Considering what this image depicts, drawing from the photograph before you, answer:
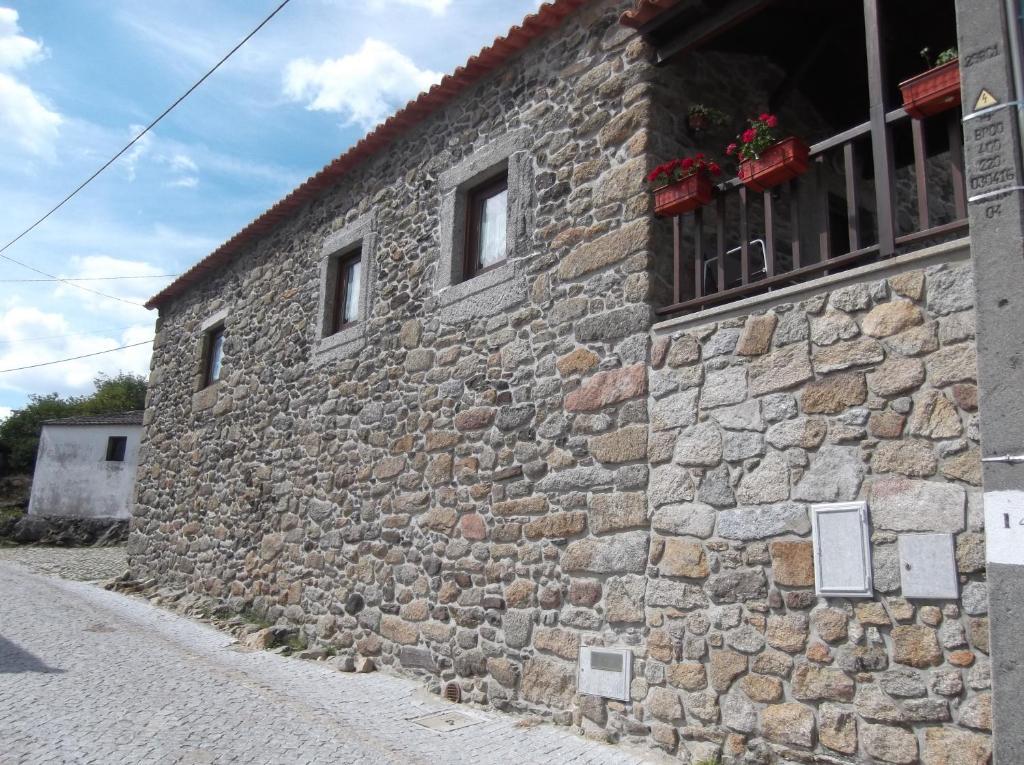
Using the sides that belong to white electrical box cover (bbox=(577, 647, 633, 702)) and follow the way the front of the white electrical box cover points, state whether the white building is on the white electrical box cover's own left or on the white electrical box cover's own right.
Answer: on the white electrical box cover's own right

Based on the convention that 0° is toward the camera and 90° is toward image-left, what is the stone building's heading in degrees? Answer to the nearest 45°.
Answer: approximately 45°

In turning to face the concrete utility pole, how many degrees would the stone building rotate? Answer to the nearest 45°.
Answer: approximately 45° to its left

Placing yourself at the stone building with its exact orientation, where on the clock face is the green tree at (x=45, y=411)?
The green tree is roughly at 3 o'clock from the stone building.

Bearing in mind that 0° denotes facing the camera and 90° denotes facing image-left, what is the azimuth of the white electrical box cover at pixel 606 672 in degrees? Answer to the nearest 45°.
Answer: approximately 45°

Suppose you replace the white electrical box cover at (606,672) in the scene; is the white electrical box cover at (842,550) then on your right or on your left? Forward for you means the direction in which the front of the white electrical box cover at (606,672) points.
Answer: on your left

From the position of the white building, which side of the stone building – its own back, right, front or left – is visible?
right

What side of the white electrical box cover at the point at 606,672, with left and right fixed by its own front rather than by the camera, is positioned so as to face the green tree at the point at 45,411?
right

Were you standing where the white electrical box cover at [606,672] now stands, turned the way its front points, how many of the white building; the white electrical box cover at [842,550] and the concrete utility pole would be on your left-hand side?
2

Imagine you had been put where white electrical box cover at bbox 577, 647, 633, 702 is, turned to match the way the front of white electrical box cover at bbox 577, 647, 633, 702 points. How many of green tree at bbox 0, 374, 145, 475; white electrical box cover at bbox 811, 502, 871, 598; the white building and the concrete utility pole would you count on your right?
2
